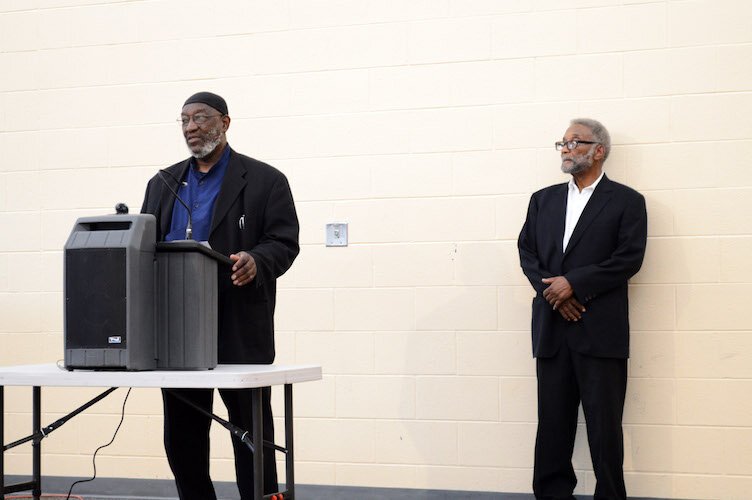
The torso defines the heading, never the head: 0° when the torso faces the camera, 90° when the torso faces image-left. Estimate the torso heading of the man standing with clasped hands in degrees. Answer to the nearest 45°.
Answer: approximately 45°

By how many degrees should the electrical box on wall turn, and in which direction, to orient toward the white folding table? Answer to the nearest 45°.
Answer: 0° — it already faces it

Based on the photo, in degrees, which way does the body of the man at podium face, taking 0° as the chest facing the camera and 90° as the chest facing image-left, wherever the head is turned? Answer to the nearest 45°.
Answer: approximately 45°

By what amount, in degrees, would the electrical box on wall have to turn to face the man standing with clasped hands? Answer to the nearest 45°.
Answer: approximately 45° to its left

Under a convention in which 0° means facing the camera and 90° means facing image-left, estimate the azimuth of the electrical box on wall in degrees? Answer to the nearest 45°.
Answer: approximately 0°

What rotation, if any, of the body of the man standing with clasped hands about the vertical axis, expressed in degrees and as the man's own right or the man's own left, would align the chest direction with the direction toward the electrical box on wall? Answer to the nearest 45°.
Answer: approximately 45° to the man's own right

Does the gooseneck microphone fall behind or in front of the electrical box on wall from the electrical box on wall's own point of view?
in front

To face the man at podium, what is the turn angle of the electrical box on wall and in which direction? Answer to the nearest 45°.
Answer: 0° — it already faces them

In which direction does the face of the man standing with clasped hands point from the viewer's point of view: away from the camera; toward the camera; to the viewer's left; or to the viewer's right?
to the viewer's left
